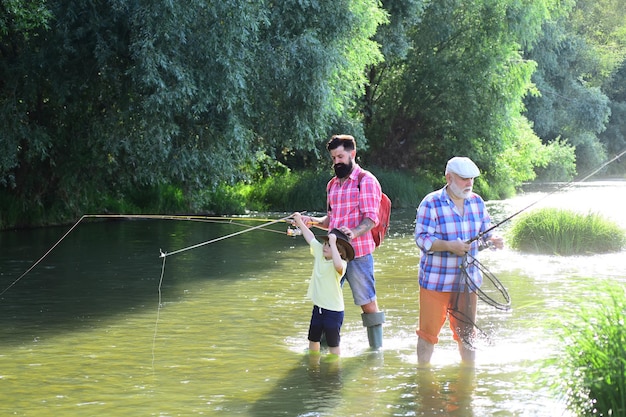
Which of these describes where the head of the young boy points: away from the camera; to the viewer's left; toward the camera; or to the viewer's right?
to the viewer's left

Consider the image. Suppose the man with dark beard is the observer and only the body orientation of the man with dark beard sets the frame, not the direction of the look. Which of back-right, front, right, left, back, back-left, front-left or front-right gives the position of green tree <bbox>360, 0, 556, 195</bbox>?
back-right

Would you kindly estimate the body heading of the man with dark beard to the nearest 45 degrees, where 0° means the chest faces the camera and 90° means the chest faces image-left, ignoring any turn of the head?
approximately 45°

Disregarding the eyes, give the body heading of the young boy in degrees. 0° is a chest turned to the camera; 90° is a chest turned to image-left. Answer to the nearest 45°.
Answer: approximately 45°
